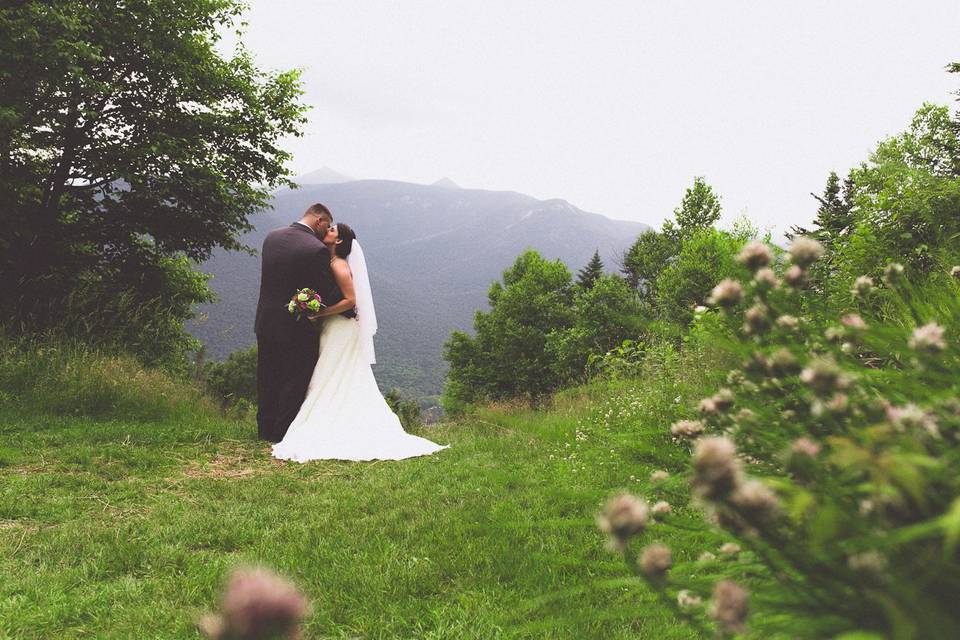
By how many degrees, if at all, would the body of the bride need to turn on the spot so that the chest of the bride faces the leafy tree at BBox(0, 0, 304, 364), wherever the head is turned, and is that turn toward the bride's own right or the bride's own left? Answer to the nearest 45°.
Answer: approximately 45° to the bride's own right

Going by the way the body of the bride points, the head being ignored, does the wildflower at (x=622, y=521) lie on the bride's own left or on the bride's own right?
on the bride's own left

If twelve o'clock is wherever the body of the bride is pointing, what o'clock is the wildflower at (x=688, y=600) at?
The wildflower is roughly at 9 o'clock from the bride.

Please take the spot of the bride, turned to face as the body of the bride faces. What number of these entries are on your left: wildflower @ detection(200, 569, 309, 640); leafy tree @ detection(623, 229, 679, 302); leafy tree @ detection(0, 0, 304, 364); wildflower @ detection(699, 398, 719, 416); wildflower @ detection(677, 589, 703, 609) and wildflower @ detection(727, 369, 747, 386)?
4

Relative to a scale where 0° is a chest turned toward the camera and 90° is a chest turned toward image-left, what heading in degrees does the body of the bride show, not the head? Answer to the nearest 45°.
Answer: approximately 90°

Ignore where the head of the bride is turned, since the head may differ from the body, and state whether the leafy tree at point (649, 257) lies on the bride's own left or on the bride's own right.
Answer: on the bride's own right

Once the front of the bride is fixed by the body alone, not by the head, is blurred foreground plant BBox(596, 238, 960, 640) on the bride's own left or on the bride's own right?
on the bride's own left

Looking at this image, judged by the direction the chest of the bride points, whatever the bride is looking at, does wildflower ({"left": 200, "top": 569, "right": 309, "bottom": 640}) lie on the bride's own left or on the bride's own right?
on the bride's own left

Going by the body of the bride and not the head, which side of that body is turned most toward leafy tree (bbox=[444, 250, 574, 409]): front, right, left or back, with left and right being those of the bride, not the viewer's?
right

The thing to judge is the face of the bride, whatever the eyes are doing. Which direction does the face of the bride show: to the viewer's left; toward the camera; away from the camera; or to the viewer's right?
to the viewer's left

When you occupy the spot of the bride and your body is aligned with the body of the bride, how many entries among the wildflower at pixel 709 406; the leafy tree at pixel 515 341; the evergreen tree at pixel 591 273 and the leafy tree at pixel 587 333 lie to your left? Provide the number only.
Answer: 1
